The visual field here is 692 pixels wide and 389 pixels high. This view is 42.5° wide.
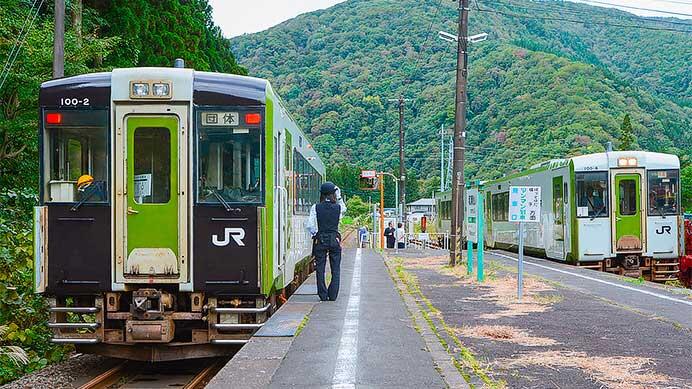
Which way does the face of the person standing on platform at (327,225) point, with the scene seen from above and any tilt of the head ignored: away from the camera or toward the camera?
away from the camera

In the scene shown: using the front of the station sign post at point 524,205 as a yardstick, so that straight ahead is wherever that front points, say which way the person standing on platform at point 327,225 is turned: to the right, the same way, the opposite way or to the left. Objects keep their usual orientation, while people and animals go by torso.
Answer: the opposite way

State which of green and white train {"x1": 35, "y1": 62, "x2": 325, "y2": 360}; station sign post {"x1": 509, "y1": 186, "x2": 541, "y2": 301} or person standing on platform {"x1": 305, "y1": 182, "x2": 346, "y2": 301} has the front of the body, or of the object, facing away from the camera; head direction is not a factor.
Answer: the person standing on platform

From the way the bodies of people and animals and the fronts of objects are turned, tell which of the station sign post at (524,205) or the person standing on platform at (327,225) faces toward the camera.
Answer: the station sign post

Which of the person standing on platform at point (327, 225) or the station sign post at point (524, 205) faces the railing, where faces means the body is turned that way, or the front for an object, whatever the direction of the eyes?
the person standing on platform

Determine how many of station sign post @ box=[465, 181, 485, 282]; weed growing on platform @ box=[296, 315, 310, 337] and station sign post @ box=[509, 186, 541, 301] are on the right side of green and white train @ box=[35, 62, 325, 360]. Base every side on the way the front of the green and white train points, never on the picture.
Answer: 0

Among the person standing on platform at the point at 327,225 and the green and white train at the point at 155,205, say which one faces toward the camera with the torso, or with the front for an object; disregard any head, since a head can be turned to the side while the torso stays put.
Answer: the green and white train

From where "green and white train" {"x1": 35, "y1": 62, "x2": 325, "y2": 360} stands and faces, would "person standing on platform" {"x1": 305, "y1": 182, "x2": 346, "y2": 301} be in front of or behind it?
behind

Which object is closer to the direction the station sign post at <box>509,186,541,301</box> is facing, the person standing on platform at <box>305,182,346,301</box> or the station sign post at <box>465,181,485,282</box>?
the person standing on platform

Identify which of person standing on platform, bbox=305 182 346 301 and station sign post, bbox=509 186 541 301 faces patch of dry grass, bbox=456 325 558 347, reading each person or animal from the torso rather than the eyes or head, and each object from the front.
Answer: the station sign post

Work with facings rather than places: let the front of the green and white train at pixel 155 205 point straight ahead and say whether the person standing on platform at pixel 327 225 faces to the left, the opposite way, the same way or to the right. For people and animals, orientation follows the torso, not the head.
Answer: the opposite way

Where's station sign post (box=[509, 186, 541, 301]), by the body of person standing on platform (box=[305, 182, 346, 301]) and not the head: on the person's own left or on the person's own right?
on the person's own right

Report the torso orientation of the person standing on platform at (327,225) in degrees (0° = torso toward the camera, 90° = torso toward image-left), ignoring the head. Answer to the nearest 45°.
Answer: approximately 180°

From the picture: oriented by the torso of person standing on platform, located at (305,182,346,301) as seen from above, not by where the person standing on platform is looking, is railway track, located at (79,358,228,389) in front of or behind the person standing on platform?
behind

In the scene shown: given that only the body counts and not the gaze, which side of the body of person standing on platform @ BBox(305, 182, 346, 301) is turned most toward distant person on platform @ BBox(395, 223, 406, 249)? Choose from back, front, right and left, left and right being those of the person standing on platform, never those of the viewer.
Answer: front

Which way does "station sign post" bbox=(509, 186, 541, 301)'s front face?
toward the camera

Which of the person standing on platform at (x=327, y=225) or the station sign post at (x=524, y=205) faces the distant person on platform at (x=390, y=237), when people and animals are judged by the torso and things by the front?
the person standing on platform

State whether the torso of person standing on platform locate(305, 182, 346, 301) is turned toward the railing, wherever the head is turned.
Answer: yes

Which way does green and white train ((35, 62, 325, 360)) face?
toward the camera

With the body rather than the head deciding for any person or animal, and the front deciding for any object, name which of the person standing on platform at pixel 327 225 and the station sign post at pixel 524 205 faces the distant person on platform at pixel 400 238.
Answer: the person standing on platform

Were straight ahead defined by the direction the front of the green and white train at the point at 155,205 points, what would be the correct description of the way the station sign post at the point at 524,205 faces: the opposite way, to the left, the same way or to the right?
the same way

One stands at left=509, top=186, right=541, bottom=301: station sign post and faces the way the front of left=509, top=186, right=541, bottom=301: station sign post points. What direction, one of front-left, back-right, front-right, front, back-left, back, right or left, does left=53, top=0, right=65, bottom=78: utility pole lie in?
right
